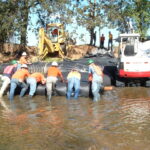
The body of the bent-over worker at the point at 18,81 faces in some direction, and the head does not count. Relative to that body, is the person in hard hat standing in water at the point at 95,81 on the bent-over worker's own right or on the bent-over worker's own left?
on the bent-over worker's own right

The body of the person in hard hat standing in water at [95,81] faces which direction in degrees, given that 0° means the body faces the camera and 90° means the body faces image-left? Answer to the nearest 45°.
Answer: approximately 135°

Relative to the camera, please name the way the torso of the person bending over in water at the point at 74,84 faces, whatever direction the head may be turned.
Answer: away from the camera

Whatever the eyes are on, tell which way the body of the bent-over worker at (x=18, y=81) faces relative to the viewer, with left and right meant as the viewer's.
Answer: facing away from the viewer and to the right of the viewer

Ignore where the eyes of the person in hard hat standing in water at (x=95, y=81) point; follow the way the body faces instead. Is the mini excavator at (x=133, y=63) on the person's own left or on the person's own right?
on the person's own right
